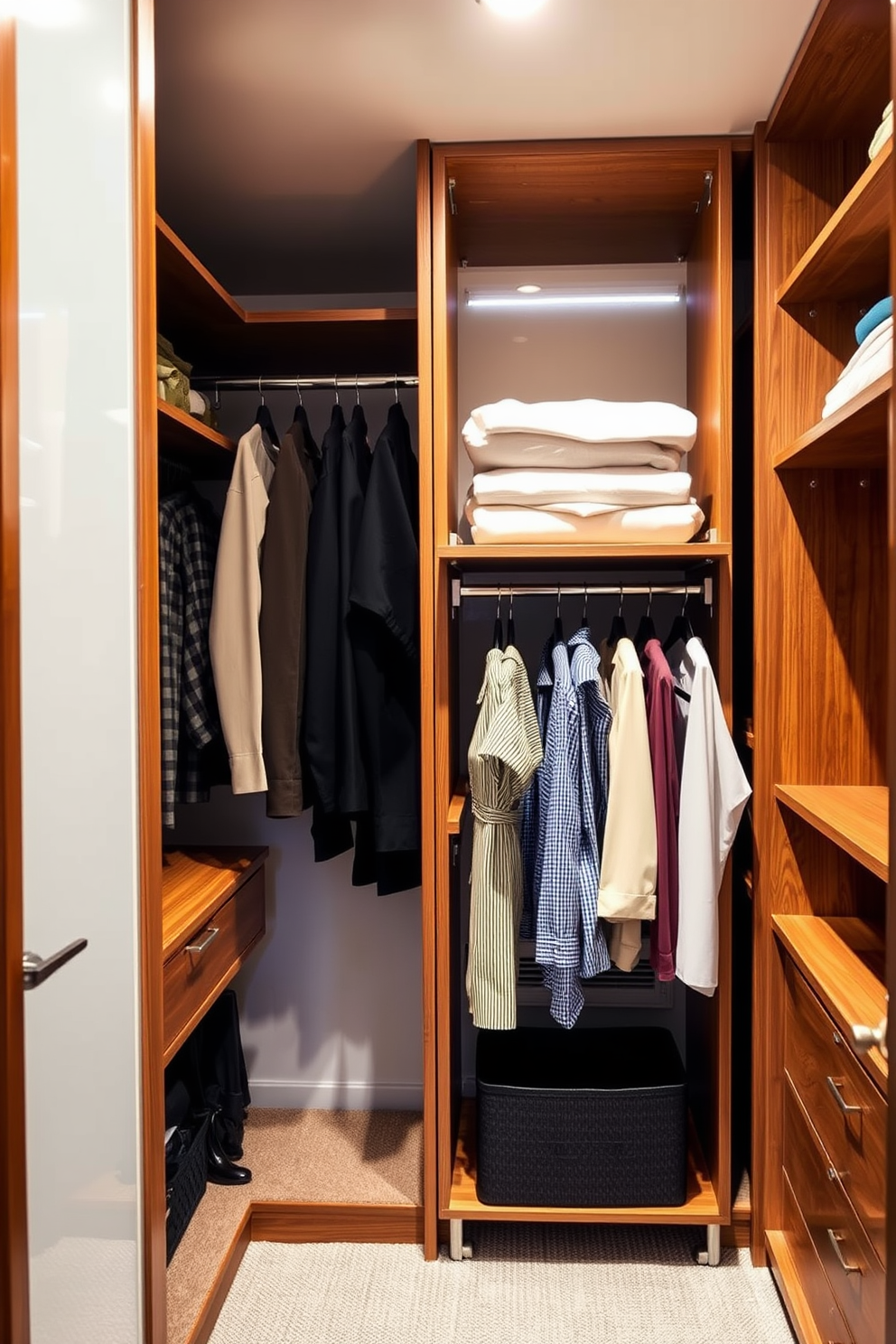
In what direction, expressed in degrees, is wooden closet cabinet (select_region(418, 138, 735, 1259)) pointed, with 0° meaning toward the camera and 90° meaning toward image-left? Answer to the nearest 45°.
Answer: approximately 0°

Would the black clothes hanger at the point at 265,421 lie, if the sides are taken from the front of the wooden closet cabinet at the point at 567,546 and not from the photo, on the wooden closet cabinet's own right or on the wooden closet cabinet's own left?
on the wooden closet cabinet's own right

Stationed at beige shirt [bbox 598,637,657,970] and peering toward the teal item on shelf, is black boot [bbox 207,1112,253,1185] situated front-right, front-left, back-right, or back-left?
back-right

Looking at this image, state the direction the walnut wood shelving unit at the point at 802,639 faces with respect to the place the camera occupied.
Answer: facing to the left of the viewer

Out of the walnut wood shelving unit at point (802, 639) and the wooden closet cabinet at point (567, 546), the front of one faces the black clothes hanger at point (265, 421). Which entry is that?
the walnut wood shelving unit

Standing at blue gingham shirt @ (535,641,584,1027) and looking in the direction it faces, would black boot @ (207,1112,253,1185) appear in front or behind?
in front

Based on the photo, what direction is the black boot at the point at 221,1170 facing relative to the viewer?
to the viewer's right
